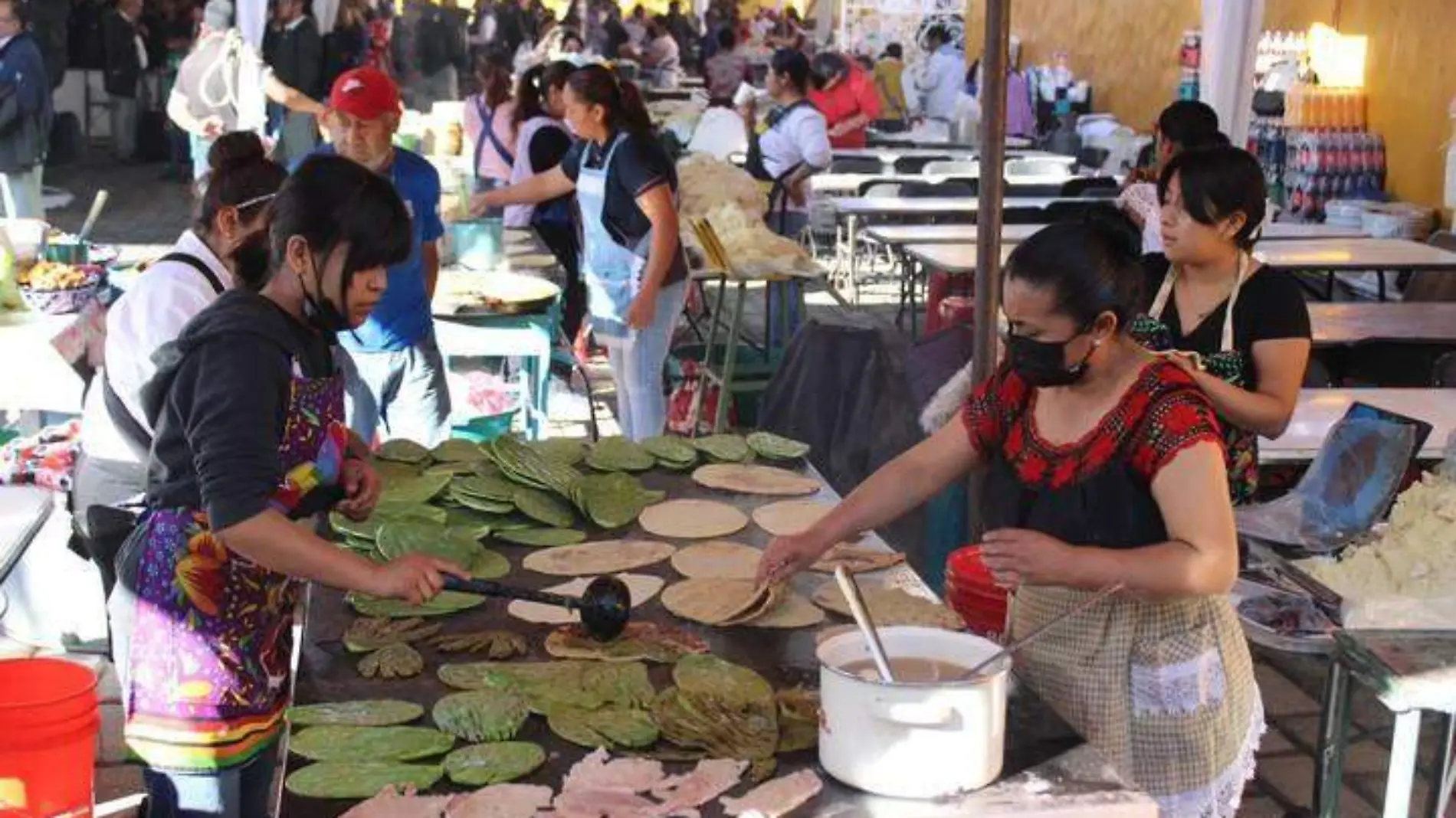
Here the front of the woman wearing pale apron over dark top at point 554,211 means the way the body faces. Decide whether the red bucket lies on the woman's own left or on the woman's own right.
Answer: on the woman's own right

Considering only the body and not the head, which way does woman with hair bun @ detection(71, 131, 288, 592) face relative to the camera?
to the viewer's right

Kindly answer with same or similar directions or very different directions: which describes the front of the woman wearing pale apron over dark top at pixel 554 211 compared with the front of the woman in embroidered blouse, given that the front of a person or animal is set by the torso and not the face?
very different directions

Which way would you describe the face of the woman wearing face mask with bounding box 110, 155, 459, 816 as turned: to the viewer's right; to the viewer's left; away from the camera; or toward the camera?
to the viewer's right

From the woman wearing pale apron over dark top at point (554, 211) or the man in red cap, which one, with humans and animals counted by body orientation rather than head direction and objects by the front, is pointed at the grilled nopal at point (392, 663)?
the man in red cap

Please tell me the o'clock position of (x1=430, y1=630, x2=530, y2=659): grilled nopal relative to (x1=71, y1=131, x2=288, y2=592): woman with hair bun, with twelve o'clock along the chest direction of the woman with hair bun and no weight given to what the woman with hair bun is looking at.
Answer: The grilled nopal is roughly at 2 o'clock from the woman with hair bun.

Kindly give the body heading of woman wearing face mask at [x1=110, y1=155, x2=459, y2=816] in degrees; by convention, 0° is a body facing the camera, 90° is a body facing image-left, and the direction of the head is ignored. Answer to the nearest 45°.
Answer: approximately 270°

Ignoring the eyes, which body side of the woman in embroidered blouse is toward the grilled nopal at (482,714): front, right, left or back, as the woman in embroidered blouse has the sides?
front

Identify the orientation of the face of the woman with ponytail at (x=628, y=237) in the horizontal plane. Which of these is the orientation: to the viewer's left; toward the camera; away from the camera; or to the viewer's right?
to the viewer's left

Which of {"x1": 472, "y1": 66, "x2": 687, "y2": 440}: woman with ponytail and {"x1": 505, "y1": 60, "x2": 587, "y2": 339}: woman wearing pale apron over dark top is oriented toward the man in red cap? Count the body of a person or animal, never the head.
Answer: the woman with ponytail

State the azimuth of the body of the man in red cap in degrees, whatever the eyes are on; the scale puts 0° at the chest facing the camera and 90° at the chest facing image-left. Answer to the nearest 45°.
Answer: approximately 0°

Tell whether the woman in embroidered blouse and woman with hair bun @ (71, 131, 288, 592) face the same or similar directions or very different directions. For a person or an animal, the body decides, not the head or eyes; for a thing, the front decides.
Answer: very different directions
